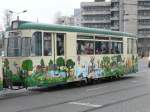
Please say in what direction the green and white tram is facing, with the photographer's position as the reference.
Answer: facing the viewer and to the left of the viewer
